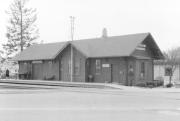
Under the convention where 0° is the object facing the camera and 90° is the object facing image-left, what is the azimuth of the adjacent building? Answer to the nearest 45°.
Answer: approximately 45°
